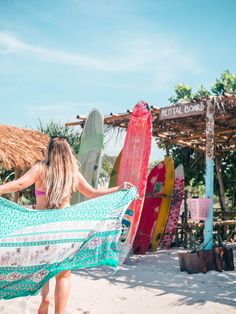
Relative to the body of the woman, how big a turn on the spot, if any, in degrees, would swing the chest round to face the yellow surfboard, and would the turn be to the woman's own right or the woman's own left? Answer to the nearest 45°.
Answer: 0° — they already face it

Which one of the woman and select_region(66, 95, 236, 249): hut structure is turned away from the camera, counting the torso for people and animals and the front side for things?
the woman

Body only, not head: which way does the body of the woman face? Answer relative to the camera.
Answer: away from the camera

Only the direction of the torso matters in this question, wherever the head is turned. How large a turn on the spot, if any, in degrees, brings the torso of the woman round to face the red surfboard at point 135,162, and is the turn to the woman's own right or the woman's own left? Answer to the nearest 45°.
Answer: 0° — they already face it

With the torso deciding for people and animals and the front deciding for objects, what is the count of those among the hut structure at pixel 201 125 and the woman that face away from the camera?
1

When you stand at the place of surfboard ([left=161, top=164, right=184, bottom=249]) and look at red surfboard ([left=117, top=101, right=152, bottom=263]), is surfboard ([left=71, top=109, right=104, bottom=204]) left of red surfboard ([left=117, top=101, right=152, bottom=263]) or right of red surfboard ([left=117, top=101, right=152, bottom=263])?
right

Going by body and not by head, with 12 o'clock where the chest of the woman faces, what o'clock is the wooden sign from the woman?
The wooden sign is roughly at 1 o'clock from the woman.

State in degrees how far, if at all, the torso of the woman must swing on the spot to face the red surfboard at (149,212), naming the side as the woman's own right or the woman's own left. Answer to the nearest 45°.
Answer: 0° — they already face it

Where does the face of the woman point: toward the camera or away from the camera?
away from the camera

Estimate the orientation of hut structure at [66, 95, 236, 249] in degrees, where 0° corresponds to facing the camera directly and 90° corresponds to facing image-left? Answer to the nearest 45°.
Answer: approximately 45°
